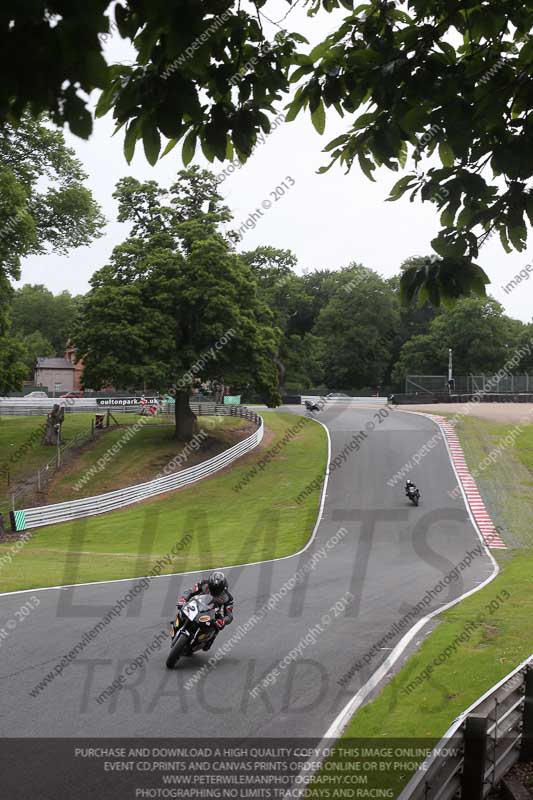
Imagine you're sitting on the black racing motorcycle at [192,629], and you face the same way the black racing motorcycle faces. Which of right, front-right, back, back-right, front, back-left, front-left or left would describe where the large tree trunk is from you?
back-right

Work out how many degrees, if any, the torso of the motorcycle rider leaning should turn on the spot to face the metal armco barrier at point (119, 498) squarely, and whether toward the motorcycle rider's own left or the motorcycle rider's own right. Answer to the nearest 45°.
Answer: approximately 135° to the motorcycle rider's own right

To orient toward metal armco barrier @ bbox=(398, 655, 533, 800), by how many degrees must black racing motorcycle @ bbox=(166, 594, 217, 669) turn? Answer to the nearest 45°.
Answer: approximately 90° to its left

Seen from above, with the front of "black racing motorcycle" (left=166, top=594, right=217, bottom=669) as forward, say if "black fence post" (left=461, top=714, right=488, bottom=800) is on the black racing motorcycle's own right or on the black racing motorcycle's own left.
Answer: on the black racing motorcycle's own left

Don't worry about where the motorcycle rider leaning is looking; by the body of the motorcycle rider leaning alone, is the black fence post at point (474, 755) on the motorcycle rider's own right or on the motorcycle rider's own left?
on the motorcycle rider's own left

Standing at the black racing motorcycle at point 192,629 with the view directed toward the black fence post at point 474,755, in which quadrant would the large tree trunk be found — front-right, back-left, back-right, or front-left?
back-left

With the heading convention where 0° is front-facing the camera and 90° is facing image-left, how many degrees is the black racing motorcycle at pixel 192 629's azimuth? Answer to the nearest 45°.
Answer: approximately 45°

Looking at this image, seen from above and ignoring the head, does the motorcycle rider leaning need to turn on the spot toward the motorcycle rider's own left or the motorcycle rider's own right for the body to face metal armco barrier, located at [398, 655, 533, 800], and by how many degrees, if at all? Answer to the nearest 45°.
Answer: approximately 45° to the motorcycle rider's own left

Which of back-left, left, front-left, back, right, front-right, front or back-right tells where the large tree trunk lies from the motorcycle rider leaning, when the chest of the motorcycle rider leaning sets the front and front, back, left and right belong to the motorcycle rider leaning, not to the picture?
back-right

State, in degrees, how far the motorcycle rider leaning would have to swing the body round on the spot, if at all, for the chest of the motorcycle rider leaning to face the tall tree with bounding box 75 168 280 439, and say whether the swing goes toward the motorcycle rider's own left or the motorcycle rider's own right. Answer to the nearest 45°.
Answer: approximately 135° to the motorcycle rider's own right

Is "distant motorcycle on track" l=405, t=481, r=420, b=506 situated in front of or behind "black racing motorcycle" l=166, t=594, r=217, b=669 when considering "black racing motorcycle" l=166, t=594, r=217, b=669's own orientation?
behind

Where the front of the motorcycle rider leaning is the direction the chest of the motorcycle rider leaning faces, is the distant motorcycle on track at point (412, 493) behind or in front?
behind
